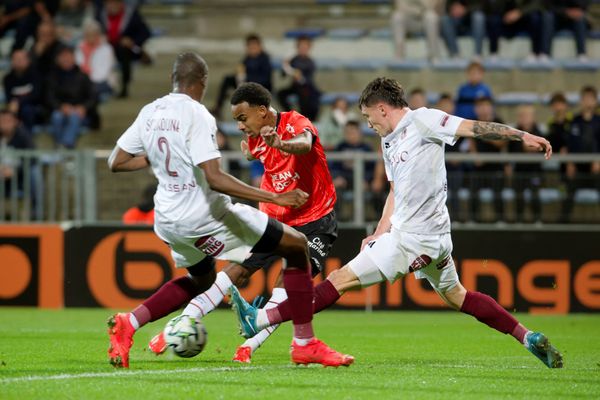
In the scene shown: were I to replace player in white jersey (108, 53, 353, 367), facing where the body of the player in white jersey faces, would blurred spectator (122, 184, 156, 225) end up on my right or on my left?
on my left

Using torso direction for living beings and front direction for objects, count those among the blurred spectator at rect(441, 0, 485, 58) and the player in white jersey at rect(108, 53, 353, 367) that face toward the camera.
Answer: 1

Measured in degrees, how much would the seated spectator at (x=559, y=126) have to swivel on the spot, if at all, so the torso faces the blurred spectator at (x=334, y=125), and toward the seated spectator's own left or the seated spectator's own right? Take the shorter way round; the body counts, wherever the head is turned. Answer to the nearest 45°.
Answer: approximately 90° to the seated spectator's own right

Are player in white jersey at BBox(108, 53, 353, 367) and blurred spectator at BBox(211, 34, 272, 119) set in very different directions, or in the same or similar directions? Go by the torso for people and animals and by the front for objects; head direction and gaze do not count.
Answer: very different directions

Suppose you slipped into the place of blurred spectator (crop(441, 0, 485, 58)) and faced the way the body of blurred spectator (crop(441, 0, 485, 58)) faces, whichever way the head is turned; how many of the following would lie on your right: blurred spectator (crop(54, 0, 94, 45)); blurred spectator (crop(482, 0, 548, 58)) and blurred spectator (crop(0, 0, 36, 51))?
2

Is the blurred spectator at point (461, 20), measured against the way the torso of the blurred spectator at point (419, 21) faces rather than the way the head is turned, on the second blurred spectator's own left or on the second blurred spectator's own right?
on the second blurred spectator's own left

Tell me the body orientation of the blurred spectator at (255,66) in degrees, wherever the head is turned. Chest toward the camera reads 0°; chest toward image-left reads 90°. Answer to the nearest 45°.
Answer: approximately 45°

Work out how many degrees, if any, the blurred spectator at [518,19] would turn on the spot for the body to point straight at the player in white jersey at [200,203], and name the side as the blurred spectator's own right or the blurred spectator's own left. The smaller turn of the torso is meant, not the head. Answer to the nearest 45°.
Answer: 0° — they already face them

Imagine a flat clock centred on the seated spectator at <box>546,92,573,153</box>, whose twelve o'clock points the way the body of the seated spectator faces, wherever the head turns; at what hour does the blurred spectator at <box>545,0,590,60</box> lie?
The blurred spectator is roughly at 6 o'clock from the seated spectator.
